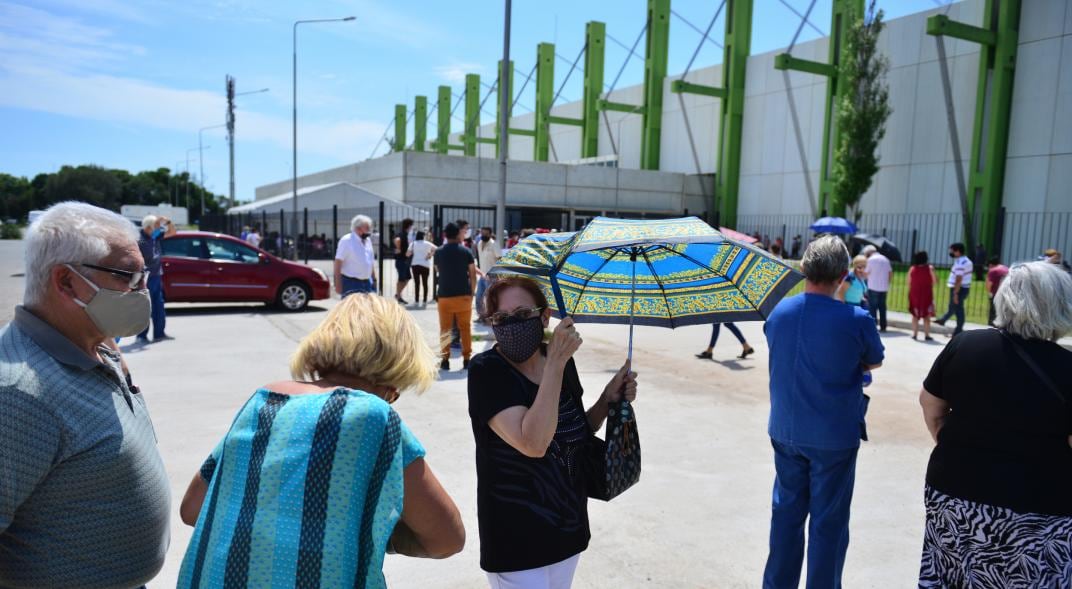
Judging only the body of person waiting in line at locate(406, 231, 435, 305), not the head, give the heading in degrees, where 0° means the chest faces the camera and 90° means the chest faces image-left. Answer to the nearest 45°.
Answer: approximately 180°

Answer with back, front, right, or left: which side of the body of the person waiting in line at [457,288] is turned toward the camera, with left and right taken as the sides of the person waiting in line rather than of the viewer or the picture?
back

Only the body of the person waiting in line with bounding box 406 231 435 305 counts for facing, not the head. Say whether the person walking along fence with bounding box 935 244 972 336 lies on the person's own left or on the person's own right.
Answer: on the person's own right

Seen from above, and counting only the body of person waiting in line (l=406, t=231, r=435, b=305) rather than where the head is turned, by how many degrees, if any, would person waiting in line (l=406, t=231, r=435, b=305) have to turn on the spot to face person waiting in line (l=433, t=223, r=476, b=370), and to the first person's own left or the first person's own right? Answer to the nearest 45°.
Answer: approximately 180°

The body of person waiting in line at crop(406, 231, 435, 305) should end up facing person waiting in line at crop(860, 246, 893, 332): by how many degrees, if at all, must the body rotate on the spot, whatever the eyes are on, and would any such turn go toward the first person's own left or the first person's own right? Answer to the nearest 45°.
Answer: approximately 135° to the first person's own right

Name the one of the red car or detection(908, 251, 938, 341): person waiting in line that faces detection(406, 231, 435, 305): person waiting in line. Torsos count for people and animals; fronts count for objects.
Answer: the red car

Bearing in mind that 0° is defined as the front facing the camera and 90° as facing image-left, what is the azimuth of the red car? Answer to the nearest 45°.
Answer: approximately 270°
